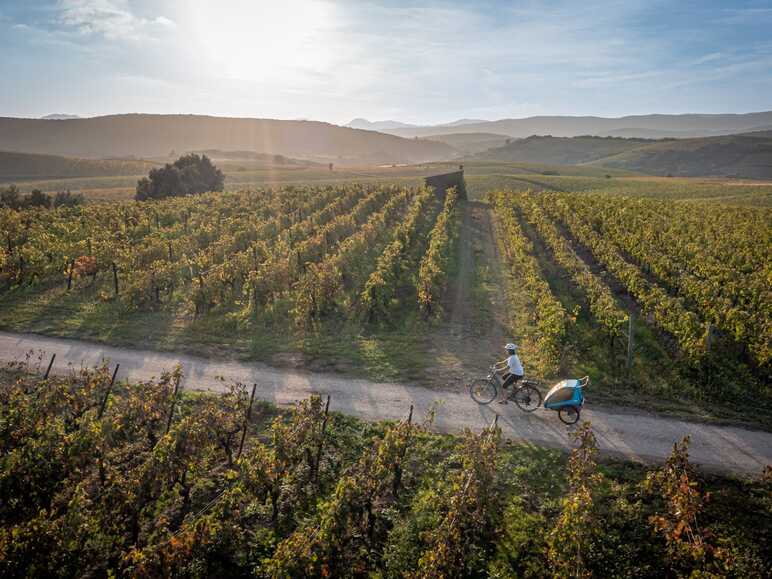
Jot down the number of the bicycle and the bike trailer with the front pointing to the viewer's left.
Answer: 2

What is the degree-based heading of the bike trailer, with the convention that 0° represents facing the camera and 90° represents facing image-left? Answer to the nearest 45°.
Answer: approximately 90°

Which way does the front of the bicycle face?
to the viewer's left

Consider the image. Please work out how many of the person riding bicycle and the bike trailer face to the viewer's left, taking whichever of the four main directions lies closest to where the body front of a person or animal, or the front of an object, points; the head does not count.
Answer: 2

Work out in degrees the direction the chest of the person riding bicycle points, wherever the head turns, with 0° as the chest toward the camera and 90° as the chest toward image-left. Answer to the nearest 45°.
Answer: approximately 90°
